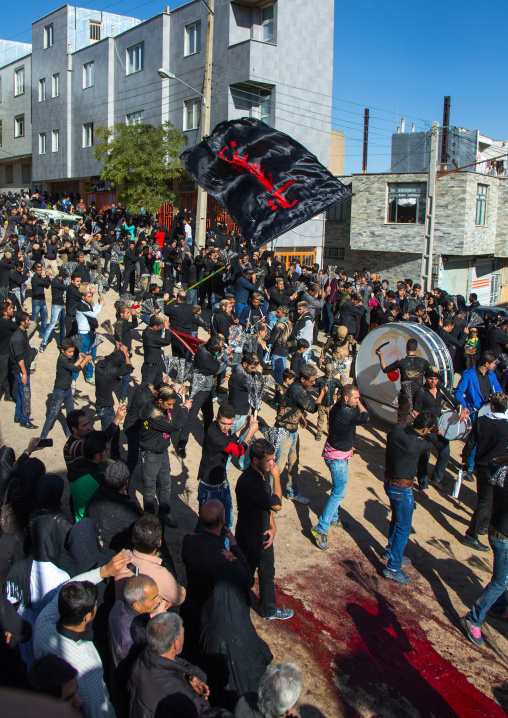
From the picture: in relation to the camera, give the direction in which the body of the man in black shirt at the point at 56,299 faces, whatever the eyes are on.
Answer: to the viewer's right
